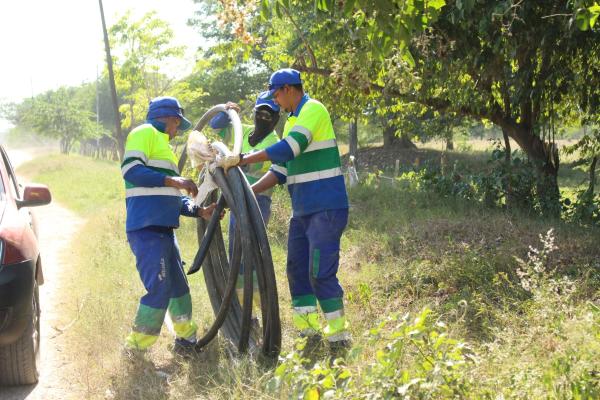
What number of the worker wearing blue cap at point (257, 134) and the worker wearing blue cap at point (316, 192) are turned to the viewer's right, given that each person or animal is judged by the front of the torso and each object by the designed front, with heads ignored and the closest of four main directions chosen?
0

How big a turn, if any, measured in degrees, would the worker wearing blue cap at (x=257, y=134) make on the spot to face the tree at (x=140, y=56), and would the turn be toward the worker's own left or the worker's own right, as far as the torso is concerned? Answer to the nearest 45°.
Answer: approximately 180°

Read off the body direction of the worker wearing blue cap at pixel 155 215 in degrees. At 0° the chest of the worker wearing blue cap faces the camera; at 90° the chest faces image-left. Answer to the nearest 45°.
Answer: approximately 270°

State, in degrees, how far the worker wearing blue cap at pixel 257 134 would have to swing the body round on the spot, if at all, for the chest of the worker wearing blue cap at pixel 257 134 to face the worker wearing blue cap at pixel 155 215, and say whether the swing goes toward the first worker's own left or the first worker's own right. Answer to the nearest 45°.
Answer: approximately 45° to the first worker's own right

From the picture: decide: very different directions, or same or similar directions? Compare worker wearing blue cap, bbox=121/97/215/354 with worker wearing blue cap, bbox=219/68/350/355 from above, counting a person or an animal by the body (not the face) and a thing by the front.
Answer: very different directions

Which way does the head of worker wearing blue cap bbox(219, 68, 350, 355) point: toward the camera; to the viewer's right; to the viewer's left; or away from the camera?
to the viewer's left

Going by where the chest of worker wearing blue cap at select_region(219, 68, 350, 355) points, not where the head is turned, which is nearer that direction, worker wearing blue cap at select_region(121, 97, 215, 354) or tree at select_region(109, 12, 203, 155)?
the worker wearing blue cap

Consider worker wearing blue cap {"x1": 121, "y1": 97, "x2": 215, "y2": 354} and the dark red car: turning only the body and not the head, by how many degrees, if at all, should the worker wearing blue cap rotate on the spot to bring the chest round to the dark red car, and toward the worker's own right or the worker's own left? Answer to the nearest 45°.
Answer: approximately 135° to the worker's own right

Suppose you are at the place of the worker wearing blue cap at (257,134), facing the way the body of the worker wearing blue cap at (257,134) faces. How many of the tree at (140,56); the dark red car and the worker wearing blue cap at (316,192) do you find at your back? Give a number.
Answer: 1

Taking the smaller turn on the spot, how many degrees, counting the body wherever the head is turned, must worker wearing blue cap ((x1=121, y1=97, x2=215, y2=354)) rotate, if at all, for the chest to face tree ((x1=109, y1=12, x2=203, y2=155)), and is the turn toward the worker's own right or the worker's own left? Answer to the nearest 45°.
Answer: approximately 90° to the worker's own left

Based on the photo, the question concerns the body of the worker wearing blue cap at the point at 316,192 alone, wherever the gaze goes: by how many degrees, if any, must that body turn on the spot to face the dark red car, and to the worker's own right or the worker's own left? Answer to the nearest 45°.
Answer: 0° — they already face it

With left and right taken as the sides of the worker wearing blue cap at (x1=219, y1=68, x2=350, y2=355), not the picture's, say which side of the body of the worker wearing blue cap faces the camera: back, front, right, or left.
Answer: left

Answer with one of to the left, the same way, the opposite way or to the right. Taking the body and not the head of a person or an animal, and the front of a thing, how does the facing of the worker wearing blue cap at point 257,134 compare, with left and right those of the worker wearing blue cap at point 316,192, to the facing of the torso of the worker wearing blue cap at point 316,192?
to the left

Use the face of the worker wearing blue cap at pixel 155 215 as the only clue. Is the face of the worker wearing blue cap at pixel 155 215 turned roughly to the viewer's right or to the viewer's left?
to the viewer's right
